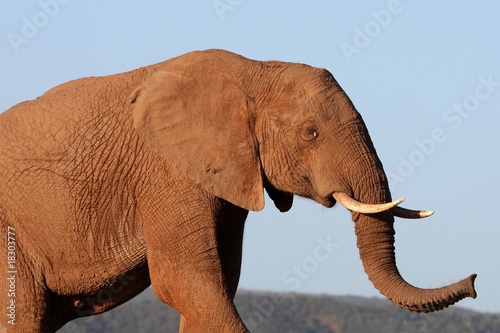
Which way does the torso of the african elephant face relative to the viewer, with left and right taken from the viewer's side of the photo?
facing to the right of the viewer
